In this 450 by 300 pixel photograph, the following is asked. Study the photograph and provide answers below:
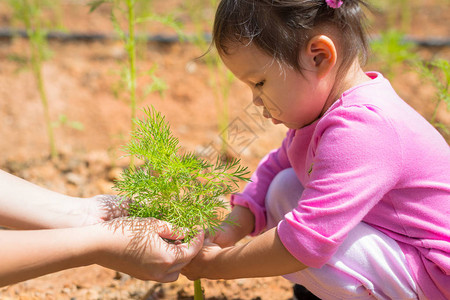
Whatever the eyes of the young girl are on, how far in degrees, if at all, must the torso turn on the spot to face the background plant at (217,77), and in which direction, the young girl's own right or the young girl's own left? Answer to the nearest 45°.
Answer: approximately 45° to the young girl's own right

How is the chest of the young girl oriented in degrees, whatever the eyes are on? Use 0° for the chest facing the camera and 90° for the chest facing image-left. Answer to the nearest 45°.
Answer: approximately 90°

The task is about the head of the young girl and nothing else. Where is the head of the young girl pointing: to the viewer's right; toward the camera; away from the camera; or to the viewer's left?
to the viewer's left
